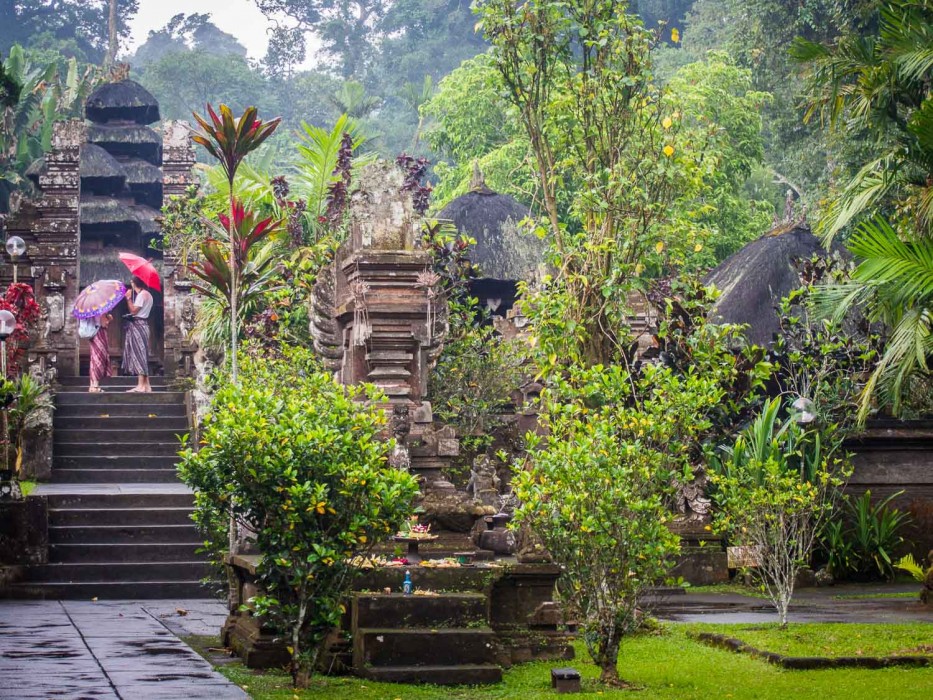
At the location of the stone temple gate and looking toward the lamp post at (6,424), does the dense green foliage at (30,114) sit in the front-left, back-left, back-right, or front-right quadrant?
back-right

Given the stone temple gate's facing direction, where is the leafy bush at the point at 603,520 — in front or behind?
in front

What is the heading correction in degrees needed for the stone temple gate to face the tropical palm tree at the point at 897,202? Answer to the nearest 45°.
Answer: approximately 45° to its left

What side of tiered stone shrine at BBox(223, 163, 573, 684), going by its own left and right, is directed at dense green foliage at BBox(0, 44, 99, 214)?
back

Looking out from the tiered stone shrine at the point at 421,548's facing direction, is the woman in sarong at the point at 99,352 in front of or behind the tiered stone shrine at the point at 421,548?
behind

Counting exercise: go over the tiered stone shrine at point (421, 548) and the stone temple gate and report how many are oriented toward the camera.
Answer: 2

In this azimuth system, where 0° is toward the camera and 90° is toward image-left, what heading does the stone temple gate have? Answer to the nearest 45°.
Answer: approximately 0°

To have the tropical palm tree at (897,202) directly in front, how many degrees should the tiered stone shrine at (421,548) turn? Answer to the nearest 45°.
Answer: approximately 135° to its left

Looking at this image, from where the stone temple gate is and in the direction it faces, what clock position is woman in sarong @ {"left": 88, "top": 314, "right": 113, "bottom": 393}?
The woman in sarong is roughly at 12 o'clock from the stone temple gate.

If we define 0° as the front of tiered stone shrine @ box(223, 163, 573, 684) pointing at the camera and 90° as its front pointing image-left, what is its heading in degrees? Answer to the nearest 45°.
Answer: approximately 0°
